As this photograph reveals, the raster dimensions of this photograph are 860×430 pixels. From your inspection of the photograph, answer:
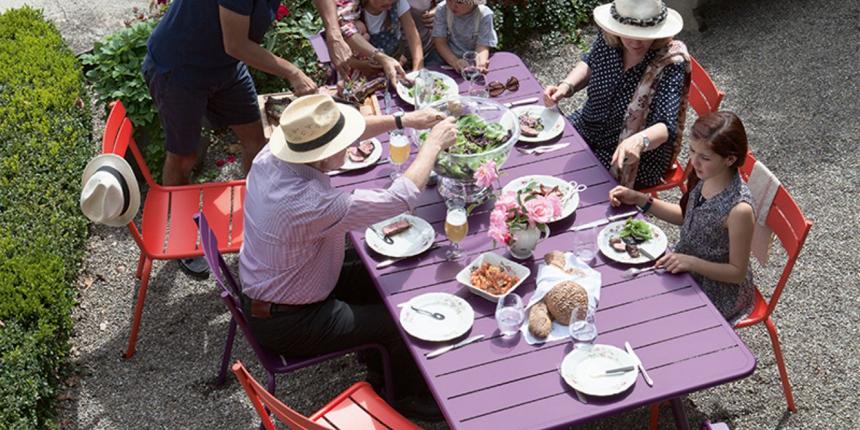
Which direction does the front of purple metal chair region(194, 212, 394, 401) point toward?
to the viewer's right

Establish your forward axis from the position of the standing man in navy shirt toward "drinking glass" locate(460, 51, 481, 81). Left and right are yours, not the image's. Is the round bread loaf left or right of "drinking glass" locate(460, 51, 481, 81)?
right

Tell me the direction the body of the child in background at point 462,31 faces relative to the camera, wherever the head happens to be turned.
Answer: toward the camera

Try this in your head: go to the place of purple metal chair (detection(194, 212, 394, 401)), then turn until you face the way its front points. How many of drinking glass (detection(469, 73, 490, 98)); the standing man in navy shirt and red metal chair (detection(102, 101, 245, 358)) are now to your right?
0

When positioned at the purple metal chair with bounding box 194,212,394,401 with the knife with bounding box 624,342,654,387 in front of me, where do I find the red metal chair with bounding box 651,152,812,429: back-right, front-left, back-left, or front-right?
front-left

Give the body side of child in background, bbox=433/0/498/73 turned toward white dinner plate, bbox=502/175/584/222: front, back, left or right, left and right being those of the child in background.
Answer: front

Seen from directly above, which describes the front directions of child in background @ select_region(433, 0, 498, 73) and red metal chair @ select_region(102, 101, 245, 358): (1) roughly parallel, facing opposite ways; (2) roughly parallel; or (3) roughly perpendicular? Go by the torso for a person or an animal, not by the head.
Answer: roughly perpendicular

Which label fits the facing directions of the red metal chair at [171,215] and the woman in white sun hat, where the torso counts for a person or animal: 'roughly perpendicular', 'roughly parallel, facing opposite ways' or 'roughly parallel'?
roughly parallel, facing opposite ways

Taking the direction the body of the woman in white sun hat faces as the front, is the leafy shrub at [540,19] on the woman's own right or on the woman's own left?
on the woman's own right

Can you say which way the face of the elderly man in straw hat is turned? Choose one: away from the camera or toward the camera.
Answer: away from the camera

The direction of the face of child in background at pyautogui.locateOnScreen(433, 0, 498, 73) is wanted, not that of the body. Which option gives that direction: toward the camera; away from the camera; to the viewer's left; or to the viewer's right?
toward the camera

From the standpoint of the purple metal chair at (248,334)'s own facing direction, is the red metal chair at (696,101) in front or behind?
in front

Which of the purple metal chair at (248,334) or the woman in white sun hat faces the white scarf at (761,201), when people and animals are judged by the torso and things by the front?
the purple metal chair

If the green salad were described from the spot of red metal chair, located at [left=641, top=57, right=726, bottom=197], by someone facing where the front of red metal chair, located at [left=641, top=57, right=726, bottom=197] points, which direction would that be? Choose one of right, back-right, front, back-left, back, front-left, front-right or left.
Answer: front-left

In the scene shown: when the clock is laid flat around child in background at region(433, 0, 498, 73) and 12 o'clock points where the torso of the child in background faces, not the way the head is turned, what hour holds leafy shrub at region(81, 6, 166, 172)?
The leafy shrub is roughly at 3 o'clock from the child in background.

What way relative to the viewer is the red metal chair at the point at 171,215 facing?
to the viewer's right

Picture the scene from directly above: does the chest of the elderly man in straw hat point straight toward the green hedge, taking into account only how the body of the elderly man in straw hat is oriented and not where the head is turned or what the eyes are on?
no

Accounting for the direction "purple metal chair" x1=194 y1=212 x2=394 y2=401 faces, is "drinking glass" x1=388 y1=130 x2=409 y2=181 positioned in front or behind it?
in front

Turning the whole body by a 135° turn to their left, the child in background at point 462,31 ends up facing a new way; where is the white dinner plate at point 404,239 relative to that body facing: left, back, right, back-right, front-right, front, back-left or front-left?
back-right

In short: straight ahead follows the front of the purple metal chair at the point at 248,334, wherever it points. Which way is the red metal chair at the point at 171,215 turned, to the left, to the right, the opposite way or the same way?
the same way

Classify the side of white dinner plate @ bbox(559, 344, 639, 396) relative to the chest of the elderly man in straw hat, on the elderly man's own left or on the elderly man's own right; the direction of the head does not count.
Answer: on the elderly man's own right

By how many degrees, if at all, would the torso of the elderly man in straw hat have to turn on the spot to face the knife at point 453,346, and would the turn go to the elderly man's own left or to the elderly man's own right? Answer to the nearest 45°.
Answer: approximately 90° to the elderly man's own right

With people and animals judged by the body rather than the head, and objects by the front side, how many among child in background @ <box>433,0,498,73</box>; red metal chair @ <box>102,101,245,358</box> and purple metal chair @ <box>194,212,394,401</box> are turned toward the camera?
1
